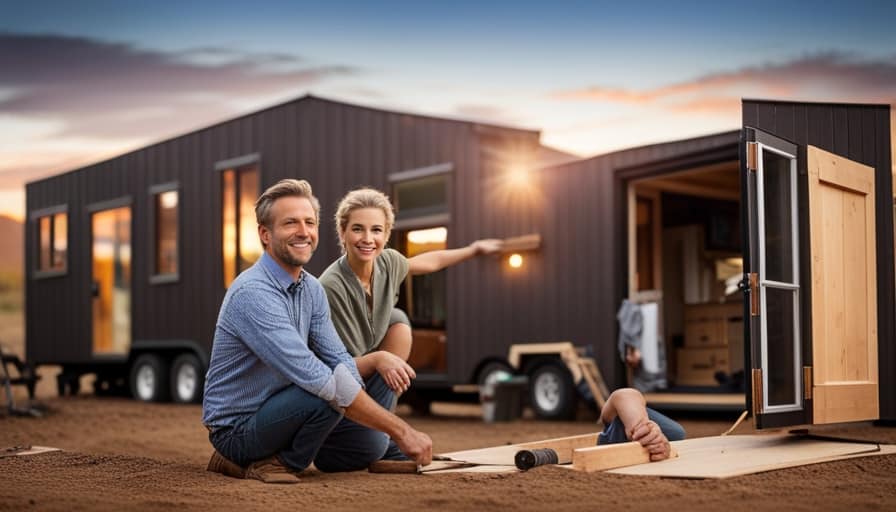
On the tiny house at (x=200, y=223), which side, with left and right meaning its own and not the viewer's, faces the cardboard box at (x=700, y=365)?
left

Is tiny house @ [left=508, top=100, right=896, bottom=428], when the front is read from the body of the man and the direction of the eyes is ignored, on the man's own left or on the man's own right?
on the man's own left

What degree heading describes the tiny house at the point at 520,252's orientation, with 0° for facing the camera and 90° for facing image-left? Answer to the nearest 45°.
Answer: approximately 45°

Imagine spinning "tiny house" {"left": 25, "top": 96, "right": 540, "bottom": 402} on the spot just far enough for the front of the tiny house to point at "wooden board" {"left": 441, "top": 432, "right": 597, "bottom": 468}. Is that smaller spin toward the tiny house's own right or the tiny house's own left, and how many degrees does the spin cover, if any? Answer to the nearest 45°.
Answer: approximately 45° to the tiny house's own left

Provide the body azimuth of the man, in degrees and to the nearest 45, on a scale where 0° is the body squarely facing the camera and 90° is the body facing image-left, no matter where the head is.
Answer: approximately 315°

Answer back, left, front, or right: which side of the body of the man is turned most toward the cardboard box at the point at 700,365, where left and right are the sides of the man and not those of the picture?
left
